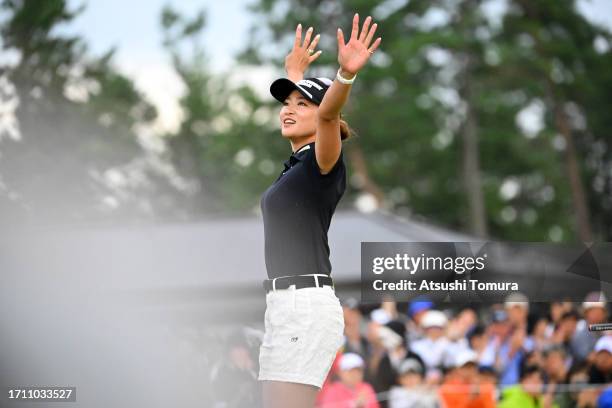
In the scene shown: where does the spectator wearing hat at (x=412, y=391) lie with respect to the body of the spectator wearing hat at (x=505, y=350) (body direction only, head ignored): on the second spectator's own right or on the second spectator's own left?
on the second spectator's own right

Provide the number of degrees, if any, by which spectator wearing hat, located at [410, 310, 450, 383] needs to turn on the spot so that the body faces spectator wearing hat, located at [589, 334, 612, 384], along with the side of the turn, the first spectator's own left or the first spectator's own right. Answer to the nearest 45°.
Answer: approximately 45° to the first spectator's own left

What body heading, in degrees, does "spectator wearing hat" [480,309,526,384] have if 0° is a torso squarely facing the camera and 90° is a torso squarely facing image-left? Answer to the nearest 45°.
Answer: approximately 0°

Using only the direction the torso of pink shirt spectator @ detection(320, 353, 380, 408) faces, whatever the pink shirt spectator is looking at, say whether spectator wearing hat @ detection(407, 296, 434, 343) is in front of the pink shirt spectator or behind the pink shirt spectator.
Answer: behind

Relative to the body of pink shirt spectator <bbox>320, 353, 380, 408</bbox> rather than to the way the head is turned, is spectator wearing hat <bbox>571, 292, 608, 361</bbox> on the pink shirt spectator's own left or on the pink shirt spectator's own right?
on the pink shirt spectator's own left

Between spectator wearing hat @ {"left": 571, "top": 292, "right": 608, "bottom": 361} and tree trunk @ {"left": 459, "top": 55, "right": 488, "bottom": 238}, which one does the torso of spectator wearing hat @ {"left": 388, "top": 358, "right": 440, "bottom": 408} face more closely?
the spectator wearing hat

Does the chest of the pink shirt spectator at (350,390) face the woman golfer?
yes

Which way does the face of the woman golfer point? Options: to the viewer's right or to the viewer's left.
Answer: to the viewer's left

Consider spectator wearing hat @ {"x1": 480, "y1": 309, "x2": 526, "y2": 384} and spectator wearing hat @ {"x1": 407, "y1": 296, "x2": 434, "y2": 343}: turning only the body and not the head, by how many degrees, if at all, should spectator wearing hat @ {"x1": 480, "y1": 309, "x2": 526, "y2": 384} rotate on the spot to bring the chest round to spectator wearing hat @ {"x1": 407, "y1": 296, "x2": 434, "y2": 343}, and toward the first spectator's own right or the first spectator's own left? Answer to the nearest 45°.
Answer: approximately 135° to the first spectator's own right

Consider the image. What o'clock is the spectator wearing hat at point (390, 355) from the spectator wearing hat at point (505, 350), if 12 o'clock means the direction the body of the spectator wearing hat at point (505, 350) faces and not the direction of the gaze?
the spectator wearing hat at point (390, 355) is roughly at 3 o'clock from the spectator wearing hat at point (505, 350).
